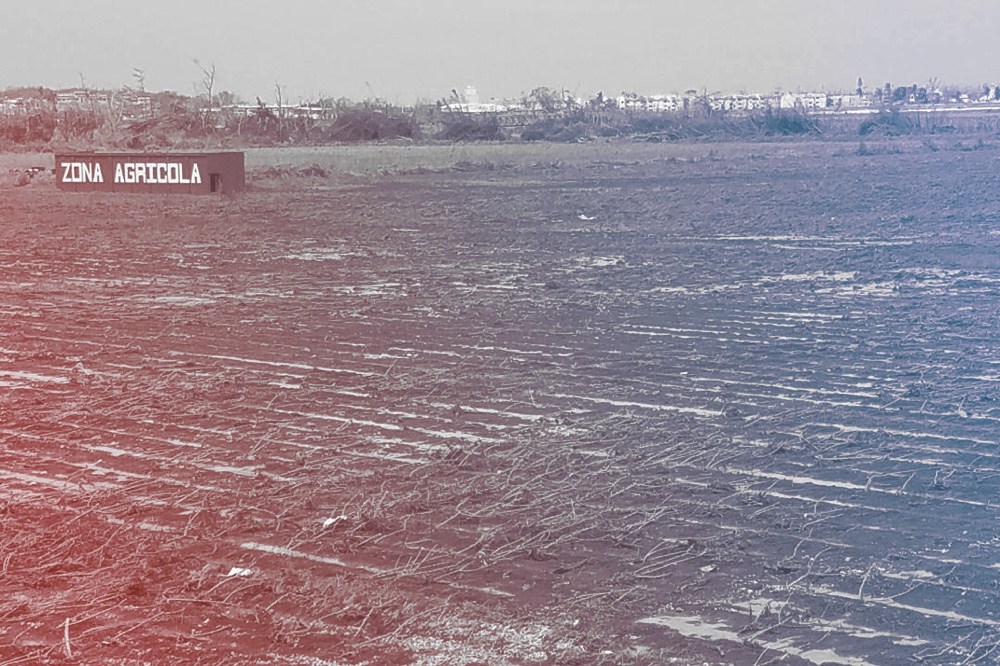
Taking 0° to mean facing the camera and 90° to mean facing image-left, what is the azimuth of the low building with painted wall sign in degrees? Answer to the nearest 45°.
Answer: approximately 0°
